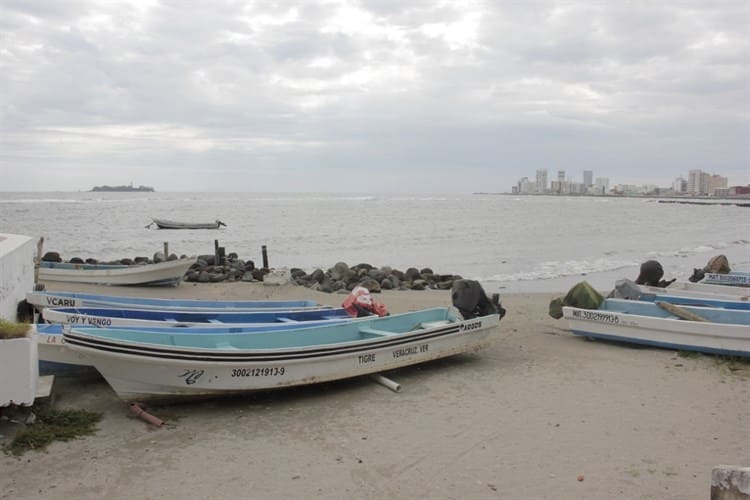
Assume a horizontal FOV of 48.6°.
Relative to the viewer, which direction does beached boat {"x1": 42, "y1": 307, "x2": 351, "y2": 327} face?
to the viewer's left

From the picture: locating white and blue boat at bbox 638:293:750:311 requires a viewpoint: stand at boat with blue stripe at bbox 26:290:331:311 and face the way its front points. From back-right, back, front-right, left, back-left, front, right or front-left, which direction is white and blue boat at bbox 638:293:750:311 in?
back

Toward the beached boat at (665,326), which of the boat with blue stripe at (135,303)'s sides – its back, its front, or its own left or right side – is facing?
back

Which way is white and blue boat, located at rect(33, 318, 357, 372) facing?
to the viewer's left

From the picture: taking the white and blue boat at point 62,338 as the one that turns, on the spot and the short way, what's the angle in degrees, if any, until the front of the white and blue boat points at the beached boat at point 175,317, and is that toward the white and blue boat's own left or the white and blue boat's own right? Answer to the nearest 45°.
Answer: approximately 135° to the white and blue boat's own right

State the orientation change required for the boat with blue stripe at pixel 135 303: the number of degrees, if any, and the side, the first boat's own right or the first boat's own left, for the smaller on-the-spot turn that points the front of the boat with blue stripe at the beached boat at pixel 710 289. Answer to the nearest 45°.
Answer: approximately 180°

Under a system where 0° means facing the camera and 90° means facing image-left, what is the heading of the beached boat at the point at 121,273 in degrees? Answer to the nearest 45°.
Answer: approximately 270°

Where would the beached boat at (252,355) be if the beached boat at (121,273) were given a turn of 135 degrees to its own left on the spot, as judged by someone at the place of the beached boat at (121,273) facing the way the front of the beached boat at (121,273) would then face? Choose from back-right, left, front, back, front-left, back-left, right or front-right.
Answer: back-left

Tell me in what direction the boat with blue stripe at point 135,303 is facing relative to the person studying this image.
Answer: facing to the left of the viewer
